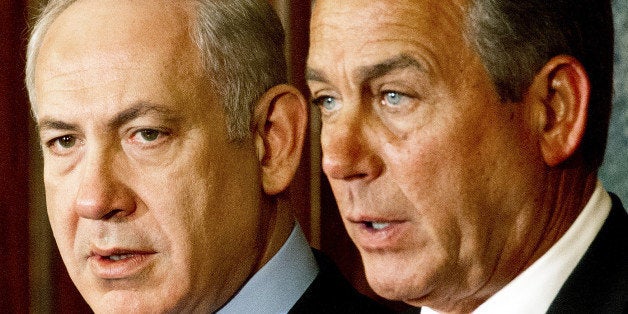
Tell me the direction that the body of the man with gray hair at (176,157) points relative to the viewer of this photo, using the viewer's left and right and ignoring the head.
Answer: facing the viewer and to the left of the viewer

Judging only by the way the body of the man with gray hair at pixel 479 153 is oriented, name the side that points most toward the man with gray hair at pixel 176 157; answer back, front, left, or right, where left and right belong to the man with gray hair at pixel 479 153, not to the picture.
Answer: right

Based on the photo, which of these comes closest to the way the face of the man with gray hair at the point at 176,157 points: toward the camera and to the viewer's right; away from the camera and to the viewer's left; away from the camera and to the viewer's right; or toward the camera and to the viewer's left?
toward the camera and to the viewer's left

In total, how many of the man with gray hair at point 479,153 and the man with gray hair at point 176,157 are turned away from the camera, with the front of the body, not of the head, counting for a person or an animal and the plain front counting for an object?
0

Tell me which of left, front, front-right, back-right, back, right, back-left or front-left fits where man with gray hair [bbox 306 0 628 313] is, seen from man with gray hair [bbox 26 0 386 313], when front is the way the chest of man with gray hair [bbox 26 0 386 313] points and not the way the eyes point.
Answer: left
